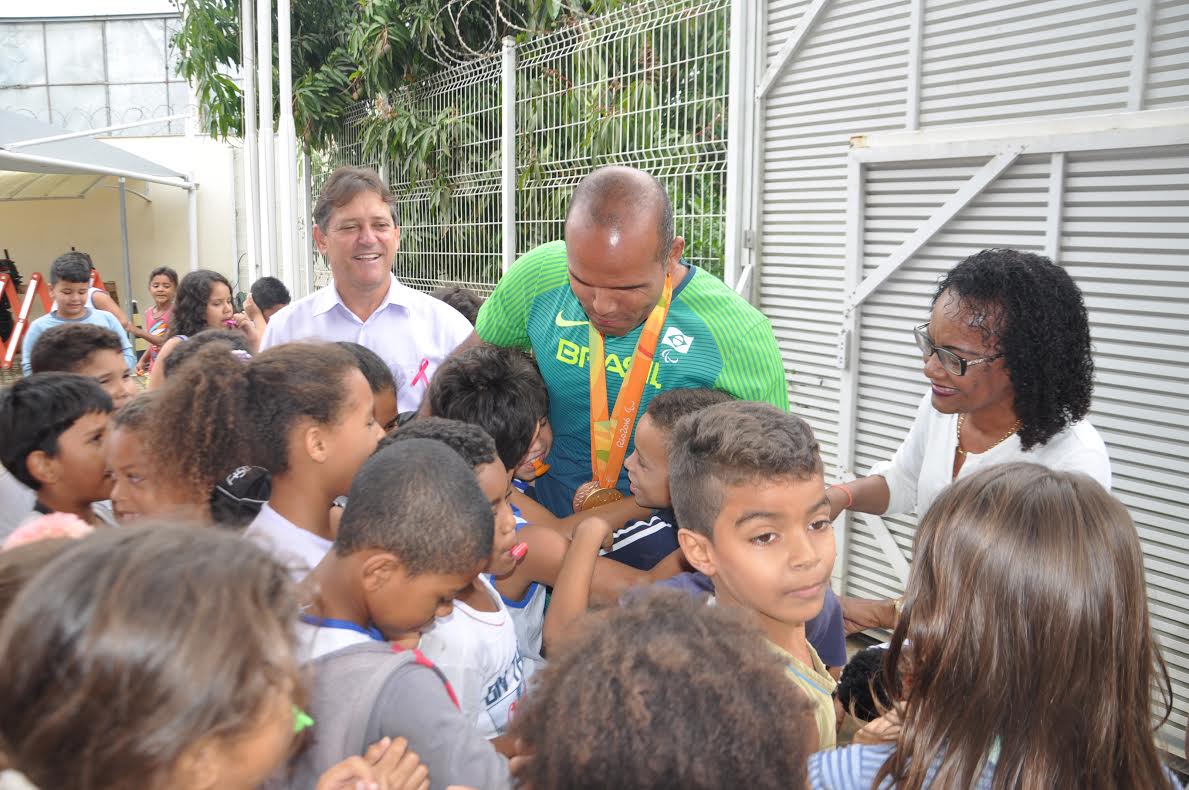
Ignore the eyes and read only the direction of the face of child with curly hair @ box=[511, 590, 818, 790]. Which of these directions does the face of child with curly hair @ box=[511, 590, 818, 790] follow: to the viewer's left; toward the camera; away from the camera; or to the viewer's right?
away from the camera

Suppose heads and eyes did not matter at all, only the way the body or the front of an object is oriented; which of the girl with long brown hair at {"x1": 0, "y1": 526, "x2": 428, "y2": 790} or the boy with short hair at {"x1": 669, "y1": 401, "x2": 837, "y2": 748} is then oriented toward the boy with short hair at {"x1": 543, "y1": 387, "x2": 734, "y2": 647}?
the girl with long brown hair

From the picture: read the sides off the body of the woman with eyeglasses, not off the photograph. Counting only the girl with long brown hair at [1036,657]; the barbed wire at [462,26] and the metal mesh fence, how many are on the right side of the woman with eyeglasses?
2

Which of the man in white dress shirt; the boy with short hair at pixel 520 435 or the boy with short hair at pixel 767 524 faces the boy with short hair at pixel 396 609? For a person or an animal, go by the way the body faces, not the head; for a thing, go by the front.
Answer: the man in white dress shirt

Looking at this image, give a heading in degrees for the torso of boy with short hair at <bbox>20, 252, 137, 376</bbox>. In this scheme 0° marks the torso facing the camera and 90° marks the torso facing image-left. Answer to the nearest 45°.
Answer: approximately 0°

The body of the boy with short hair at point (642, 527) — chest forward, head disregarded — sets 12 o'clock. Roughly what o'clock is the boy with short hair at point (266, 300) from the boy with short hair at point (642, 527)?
the boy with short hair at point (266, 300) is roughly at 2 o'clock from the boy with short hair at point (642, 527).

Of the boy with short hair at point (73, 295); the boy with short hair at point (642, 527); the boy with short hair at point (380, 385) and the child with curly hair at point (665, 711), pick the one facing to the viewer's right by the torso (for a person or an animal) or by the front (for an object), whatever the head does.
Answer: the boy with short hair at point (380, 385)

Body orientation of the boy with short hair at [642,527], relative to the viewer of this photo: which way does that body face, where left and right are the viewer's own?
facing to the left of the viewer

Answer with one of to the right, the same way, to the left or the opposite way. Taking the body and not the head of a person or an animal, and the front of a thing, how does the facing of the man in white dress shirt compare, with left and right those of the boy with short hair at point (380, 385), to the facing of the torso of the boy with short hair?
to the right

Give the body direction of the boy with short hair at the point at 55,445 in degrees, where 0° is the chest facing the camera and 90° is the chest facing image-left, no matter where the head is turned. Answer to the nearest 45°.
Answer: approximately 270°
